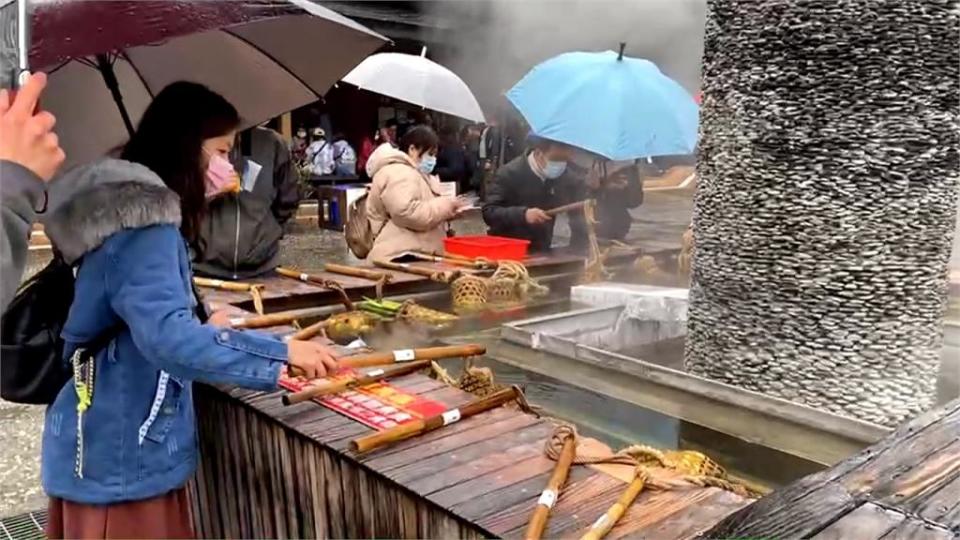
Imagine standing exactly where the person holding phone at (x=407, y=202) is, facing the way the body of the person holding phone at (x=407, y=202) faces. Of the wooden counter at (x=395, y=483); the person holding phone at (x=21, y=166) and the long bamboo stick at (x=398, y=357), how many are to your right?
3

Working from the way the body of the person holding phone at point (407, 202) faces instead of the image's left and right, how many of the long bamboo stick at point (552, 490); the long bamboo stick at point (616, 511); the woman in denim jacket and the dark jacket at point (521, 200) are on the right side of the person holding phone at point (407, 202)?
3

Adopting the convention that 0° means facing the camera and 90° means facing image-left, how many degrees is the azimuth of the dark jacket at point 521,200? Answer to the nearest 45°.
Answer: approximately 315°

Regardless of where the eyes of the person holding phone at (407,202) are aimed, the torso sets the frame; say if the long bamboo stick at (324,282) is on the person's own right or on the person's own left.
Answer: on the person's own right

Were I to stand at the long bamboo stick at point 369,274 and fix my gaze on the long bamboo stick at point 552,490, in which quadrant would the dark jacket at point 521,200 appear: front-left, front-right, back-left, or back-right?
back-left

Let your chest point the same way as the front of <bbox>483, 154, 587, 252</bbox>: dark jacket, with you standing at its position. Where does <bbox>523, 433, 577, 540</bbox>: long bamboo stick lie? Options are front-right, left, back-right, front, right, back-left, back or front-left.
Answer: front-right

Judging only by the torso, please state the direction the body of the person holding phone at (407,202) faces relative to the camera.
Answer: to the viewer's right

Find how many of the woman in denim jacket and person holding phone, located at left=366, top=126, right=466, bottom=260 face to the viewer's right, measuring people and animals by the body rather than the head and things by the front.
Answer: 2

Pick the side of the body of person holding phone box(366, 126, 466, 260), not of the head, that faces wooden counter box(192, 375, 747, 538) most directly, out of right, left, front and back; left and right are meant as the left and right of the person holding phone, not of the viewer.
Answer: right

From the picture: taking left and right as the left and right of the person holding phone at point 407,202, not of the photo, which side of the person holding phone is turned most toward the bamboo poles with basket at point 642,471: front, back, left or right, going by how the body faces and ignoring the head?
right

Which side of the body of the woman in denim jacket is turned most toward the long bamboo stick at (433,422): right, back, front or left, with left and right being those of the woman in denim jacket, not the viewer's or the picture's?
front

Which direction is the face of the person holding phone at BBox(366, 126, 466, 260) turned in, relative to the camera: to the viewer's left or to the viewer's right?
to the viewer's right

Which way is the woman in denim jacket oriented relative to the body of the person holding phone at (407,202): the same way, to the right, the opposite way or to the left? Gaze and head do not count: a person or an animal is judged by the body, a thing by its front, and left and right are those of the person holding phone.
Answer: the same way

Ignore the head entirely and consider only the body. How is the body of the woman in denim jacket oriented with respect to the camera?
to the viewer's right

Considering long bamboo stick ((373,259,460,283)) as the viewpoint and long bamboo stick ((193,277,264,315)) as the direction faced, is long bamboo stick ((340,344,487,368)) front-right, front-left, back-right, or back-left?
front-left

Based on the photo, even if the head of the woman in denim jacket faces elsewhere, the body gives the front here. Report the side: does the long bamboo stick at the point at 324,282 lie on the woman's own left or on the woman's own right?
on the woman's own left

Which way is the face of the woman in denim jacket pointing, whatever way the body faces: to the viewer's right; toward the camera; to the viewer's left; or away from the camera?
to the viewer's right

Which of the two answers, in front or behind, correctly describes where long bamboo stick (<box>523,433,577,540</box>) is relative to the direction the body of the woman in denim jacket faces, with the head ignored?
in front
